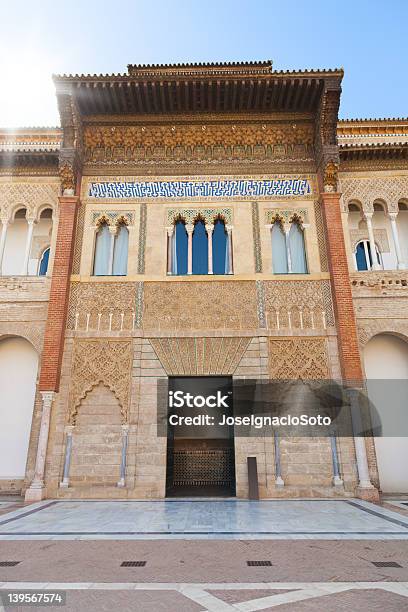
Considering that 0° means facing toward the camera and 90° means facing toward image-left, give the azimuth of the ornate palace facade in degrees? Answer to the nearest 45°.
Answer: approximately 0°
